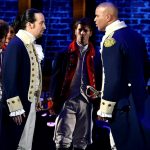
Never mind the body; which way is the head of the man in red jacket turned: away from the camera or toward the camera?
toward the camera

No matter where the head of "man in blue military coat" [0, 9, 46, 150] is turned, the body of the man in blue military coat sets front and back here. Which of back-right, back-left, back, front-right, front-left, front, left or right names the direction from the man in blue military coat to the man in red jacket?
front-left

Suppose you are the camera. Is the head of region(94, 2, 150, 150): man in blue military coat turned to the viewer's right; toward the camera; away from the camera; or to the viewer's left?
to the viewer's left

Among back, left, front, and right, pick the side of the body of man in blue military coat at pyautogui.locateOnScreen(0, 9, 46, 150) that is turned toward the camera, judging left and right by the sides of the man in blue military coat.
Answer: right

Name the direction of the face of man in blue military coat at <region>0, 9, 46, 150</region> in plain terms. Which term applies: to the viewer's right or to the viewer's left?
to the viewer's right

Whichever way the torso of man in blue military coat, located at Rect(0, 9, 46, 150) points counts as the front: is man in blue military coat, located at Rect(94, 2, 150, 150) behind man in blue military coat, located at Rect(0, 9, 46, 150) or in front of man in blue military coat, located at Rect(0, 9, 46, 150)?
in front
